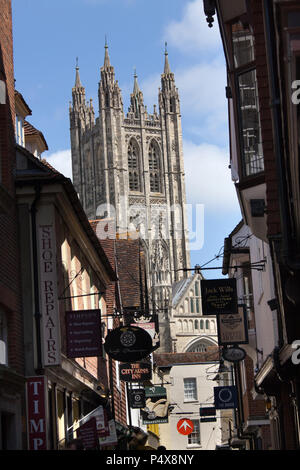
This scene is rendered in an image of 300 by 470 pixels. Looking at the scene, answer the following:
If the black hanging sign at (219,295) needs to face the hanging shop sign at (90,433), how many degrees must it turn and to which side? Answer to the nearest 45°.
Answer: approximately 45° to its right

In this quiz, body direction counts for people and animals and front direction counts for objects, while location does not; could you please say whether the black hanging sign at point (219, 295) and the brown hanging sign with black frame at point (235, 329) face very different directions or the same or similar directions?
same or similar directions

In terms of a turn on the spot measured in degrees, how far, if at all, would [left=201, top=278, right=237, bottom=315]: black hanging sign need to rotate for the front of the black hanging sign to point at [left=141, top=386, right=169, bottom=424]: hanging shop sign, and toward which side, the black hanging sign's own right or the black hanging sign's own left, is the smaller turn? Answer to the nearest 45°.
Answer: approximately 180°

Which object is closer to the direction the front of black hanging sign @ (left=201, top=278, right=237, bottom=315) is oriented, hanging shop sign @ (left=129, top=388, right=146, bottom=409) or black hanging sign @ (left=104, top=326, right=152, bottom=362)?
the black hanging sign

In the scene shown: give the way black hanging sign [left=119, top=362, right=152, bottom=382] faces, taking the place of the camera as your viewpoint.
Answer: facing the viewer

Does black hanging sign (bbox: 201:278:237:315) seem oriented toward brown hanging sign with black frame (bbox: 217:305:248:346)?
no

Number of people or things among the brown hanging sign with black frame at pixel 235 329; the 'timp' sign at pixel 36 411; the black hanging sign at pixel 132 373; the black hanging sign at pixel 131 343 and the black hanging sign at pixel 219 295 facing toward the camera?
5

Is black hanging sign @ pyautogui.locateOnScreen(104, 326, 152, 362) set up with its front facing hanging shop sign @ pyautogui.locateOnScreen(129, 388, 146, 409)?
no

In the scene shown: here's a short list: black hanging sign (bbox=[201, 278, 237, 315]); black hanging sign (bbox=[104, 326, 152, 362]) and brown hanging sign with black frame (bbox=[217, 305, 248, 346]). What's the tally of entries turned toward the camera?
3

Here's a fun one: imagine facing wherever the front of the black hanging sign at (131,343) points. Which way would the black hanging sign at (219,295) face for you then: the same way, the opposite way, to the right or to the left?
the same way

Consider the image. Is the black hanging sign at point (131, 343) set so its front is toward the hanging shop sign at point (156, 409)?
no

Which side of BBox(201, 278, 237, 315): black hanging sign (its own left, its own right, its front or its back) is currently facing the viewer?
front

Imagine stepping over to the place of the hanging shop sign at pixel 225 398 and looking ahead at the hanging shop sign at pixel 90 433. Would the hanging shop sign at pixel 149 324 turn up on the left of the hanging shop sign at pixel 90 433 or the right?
right

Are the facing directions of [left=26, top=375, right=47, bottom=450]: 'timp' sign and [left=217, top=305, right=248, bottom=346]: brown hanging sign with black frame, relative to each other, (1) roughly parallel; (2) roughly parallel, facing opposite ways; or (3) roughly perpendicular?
roughly parallel

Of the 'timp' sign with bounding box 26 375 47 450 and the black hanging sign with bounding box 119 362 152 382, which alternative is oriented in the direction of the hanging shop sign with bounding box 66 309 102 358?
the black hanging sign

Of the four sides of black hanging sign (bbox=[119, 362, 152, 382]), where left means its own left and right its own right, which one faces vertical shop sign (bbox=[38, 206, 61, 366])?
front

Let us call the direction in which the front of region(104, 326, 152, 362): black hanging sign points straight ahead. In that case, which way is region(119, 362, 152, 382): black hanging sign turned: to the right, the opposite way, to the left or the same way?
the same way

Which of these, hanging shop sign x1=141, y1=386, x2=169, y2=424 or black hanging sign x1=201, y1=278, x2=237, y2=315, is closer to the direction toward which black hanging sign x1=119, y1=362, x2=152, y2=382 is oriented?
the black hanging sign
